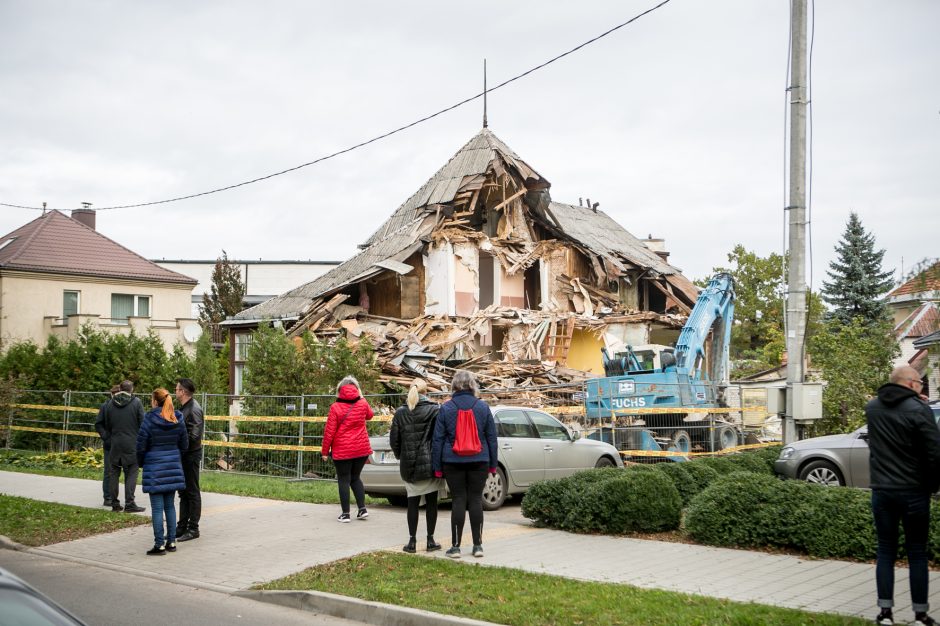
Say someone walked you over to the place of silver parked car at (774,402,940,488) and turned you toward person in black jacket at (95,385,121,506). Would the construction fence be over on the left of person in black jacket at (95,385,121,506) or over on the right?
right

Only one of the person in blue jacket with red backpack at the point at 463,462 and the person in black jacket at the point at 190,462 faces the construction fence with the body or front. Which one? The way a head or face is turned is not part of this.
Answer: the person in blue jacket with red backpack at the point at 463,462

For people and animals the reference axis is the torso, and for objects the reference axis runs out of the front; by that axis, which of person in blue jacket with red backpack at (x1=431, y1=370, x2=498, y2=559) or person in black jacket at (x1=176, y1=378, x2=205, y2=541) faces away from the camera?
person in blue jacket with red backpack at (x1=431, y1=370, x2=498, y2=559)

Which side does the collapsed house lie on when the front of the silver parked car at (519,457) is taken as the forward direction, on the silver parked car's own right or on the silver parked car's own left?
on the silver parked car's own left

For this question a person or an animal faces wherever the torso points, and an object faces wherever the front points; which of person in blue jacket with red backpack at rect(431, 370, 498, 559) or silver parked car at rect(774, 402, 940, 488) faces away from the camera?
the person in blue jacket with red backpack

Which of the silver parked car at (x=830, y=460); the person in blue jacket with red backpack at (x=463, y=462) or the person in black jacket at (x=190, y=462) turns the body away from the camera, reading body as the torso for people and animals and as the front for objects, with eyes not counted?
the person in blue jacket with red backpack at (x=463, y=462)

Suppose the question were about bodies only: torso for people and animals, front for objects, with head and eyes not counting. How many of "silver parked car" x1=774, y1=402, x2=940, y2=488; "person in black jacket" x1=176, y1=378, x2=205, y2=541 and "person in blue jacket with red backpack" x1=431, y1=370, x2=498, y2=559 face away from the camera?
1

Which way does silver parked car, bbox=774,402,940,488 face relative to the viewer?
to the viewer's left

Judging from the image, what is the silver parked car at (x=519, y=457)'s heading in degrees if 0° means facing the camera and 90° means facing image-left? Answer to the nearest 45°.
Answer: approximately 225°

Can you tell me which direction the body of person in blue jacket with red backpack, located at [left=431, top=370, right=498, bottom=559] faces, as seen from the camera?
away from the camera

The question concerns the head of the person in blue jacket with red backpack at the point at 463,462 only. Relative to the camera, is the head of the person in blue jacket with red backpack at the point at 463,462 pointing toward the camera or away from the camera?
away from the camera
